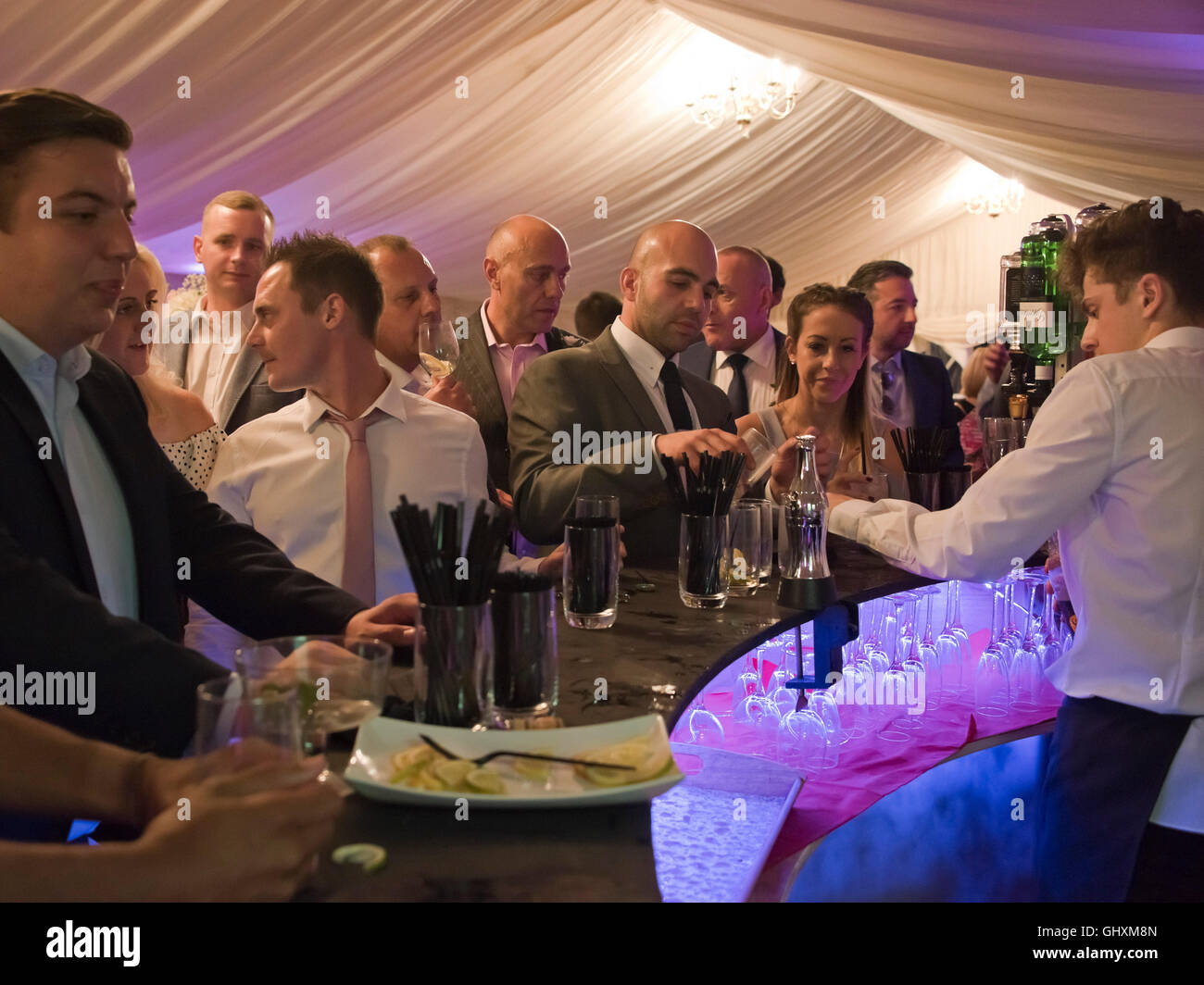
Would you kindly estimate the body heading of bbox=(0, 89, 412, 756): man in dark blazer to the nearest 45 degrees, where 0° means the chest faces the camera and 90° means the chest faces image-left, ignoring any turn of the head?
approximately 315°

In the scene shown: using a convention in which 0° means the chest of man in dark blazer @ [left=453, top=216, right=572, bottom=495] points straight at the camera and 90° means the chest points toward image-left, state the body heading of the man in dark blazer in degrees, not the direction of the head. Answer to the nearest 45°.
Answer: approximately 315°

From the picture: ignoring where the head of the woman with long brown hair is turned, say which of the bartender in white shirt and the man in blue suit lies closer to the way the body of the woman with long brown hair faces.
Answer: the bartender in white shirt

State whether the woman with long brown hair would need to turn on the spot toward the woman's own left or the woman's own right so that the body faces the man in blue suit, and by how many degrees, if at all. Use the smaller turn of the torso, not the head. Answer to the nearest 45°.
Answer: approximately 180°

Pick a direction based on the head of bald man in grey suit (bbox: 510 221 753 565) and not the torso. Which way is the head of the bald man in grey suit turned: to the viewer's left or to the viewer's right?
to the viewer's right

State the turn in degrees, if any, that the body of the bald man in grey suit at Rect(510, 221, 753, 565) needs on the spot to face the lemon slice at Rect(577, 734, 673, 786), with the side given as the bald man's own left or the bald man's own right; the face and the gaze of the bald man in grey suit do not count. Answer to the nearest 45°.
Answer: approximately 45° to the bald man's own right

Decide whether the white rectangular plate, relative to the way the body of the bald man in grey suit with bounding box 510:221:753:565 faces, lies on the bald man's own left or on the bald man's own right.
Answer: on the bald man's own right

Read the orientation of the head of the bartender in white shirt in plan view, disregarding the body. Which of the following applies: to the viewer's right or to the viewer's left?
to the viewer's left

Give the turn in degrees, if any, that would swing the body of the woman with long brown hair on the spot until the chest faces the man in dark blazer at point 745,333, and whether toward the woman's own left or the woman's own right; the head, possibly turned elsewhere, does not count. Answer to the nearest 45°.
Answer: approximately 180°

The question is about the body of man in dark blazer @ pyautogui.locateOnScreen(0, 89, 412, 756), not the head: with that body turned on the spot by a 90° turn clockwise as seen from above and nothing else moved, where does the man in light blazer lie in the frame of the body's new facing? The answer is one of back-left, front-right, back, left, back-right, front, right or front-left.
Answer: back-right

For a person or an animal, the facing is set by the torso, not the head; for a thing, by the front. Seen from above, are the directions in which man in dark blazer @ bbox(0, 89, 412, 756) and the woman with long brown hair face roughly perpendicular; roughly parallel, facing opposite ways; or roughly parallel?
roughly perpendicular
